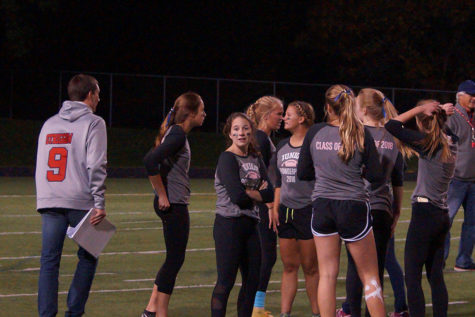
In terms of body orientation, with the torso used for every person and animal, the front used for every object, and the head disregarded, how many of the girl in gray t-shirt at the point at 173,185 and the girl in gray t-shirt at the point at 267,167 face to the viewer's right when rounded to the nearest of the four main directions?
2

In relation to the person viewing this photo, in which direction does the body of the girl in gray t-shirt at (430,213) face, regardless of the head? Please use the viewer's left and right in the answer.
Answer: facing away from the viewer and to the left of the viewer

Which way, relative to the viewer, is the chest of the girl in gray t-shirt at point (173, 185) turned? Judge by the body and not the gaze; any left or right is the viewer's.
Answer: facing to the right of the viewer

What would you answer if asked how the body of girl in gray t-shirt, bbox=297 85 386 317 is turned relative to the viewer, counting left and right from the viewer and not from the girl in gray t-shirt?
facing away from the viewer

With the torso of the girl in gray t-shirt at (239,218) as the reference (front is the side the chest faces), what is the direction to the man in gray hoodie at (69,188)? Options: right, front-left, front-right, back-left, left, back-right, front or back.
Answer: back-right
